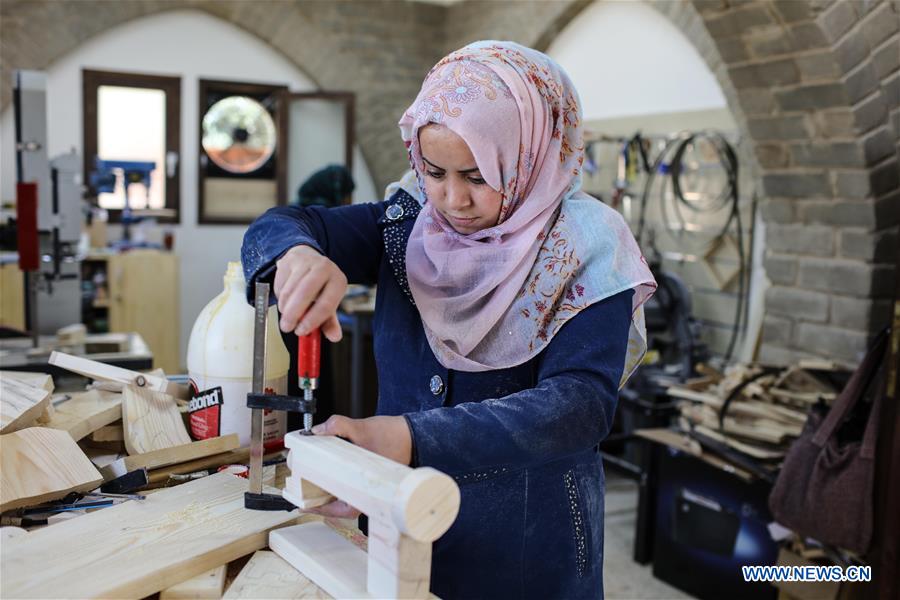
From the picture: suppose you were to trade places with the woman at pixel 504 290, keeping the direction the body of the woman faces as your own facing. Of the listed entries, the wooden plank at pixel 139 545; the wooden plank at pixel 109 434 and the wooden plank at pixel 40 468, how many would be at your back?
0

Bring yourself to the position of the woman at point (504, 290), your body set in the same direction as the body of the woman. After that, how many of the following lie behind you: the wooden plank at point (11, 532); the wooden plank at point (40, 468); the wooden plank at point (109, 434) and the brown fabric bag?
1

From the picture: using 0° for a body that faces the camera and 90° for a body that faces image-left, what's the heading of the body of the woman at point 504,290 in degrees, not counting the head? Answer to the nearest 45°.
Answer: approximately 45°

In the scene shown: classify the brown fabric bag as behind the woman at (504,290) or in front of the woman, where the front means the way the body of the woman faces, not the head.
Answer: behind

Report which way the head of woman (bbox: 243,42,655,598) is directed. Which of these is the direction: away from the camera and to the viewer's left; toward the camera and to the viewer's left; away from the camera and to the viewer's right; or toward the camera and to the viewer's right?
toward the camera and to the viewer's left

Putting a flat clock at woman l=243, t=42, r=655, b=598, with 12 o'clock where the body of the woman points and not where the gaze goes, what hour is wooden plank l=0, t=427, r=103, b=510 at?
The wooden plank is roughly at 1 o'clock from the woman.

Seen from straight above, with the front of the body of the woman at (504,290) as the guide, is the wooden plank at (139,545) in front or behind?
in front

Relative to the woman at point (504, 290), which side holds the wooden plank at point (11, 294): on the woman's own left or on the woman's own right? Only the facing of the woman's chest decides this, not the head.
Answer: on the woman's own right

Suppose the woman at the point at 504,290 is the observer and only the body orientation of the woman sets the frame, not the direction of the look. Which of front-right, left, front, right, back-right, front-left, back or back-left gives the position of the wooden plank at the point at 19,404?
front-right

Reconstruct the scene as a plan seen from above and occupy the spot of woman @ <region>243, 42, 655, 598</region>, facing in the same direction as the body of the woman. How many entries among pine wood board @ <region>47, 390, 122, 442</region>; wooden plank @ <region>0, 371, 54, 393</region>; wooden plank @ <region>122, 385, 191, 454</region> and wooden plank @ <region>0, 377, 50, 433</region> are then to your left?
0

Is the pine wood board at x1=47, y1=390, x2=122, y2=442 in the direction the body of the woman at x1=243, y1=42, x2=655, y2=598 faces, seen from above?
no
